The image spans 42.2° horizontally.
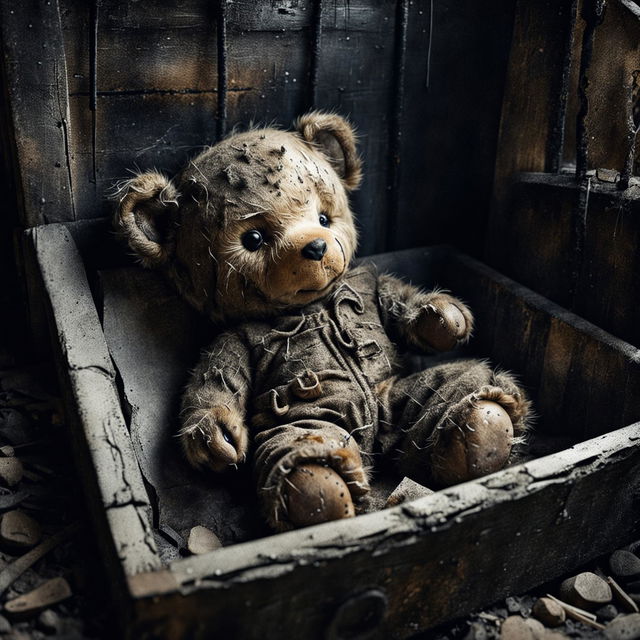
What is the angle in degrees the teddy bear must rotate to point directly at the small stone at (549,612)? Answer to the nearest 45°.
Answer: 0° — it already faces it

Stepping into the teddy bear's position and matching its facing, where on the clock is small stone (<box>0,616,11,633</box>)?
The small stone is roughly at 3 o'clock from the teddy bear.

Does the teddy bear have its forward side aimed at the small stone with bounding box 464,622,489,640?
yes

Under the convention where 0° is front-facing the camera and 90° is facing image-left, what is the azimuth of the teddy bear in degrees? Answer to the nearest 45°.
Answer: approximately 315°

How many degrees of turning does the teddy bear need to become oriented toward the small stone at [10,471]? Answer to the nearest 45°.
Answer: approximately 135° to its right

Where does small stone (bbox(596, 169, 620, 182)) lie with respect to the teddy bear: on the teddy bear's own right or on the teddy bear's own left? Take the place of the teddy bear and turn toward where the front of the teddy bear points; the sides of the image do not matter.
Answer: on the teddy bear's own left

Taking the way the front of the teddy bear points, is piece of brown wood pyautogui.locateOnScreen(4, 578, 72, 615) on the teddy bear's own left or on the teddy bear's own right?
on the teddy bear's own right

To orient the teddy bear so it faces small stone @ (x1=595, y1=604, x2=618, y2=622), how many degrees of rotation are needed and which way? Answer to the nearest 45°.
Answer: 0° — it already faces it
